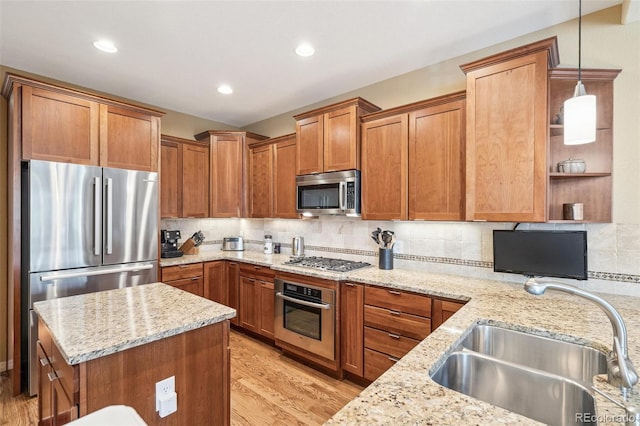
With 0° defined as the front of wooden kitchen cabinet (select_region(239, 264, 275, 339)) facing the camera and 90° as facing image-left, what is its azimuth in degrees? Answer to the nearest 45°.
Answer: approximately 45°

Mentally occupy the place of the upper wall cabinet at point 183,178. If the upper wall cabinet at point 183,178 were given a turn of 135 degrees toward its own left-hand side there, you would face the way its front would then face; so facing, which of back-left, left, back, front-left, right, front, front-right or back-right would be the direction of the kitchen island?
back

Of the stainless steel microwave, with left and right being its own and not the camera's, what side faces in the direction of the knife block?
right

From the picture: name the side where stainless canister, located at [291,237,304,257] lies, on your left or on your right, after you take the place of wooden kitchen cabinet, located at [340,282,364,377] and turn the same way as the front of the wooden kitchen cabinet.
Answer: on your right

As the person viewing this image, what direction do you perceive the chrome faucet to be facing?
facing to the left of the viewer

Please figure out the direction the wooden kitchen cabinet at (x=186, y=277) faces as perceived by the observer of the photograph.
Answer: facing the viewer and to the right of the viewer

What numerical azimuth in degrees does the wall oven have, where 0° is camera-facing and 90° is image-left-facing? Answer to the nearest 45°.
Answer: approximately 45°

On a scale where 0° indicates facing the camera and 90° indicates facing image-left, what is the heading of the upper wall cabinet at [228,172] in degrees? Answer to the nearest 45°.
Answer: approximately 0°

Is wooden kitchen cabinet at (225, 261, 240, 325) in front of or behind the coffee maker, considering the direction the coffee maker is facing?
in front

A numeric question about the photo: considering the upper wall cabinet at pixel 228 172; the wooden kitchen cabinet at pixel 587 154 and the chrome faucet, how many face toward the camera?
2
